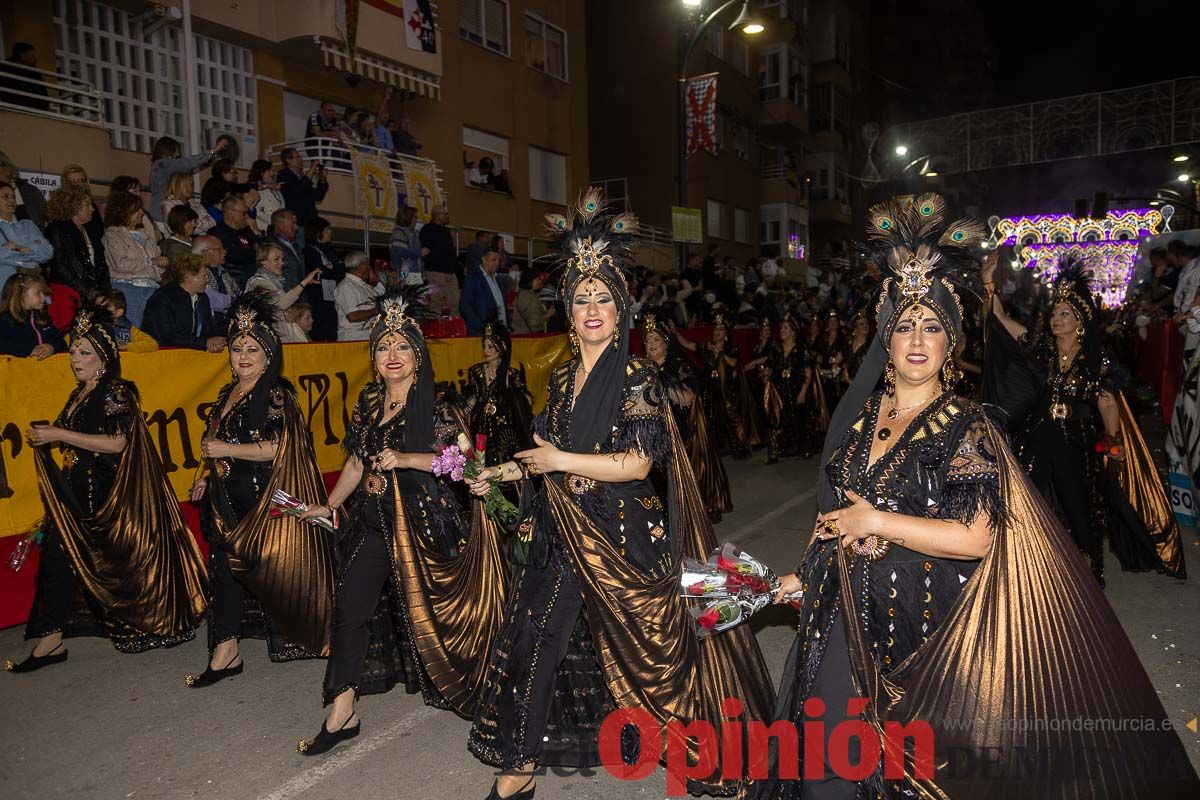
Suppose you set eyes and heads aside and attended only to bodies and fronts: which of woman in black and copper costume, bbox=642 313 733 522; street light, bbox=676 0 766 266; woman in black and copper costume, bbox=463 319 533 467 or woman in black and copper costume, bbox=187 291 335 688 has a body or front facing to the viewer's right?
the street light

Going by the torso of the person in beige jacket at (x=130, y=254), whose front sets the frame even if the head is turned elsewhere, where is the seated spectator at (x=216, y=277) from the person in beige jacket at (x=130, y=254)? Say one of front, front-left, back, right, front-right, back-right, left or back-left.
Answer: front-left

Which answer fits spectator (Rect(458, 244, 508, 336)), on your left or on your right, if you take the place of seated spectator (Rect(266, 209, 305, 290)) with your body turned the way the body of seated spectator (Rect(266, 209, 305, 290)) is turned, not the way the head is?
on your left

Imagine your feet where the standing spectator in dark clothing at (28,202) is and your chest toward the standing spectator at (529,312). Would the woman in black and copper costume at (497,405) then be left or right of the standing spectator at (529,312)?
right

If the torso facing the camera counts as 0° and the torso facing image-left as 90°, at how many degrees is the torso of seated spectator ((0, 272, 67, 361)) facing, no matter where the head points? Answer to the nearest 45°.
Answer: approximately 315°

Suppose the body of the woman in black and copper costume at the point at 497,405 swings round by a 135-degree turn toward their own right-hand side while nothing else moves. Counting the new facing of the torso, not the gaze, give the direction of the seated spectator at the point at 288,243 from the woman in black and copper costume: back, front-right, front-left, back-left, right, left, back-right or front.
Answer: front-left

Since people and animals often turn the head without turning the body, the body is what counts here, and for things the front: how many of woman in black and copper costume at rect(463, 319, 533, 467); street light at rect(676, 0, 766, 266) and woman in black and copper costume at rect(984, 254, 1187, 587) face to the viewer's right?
1

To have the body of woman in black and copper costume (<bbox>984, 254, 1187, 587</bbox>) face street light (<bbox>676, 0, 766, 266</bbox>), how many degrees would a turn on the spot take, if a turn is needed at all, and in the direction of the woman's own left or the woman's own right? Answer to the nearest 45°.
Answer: approximately 90° to the woman's own right

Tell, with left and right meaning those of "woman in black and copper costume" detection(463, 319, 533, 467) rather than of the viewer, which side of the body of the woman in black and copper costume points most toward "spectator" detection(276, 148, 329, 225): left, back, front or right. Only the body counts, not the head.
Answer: right

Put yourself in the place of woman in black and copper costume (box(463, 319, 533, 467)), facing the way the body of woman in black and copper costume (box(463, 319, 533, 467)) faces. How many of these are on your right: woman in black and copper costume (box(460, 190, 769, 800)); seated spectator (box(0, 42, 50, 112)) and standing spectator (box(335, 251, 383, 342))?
2
